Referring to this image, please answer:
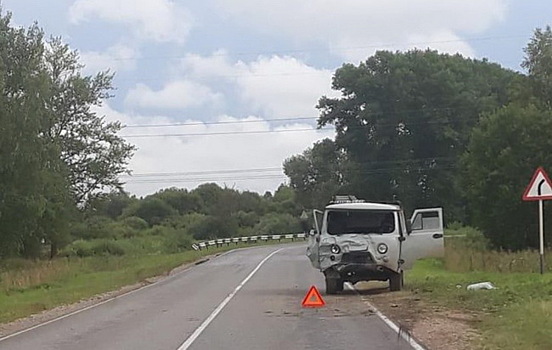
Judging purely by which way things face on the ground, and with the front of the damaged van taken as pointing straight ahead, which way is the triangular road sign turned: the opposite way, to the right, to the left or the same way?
the same way

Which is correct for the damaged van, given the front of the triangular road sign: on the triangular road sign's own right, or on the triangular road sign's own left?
on the triangular road sign's own right

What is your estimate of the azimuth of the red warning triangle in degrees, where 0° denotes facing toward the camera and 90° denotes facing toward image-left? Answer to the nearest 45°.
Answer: approximately 0°

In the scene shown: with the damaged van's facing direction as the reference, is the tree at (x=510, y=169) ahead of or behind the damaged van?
behind

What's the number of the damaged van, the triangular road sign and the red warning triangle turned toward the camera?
3

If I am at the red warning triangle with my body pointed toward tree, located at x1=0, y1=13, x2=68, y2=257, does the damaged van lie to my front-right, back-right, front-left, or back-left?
front-right

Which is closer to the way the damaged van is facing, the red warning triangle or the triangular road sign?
the red warning triangle

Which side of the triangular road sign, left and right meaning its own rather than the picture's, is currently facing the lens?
front

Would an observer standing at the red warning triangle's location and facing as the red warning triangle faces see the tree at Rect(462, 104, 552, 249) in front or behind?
behind

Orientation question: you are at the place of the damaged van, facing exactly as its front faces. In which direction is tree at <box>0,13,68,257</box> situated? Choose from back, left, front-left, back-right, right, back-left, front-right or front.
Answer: back-right

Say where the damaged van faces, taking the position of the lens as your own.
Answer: facing the viewer

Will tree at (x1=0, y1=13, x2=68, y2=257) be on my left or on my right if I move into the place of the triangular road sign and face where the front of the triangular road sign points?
on my right

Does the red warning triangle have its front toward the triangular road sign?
no

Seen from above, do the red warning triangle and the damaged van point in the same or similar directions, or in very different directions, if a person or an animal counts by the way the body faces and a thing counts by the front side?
same or similar directions

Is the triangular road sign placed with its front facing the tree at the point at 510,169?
no

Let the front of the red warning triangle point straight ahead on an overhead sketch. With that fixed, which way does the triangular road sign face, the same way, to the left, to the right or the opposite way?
the same way
